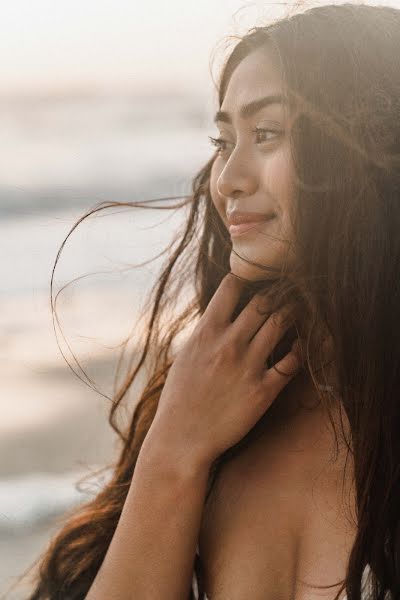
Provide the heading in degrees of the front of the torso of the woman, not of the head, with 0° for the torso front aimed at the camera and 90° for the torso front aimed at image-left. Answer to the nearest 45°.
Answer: approximately 45°
